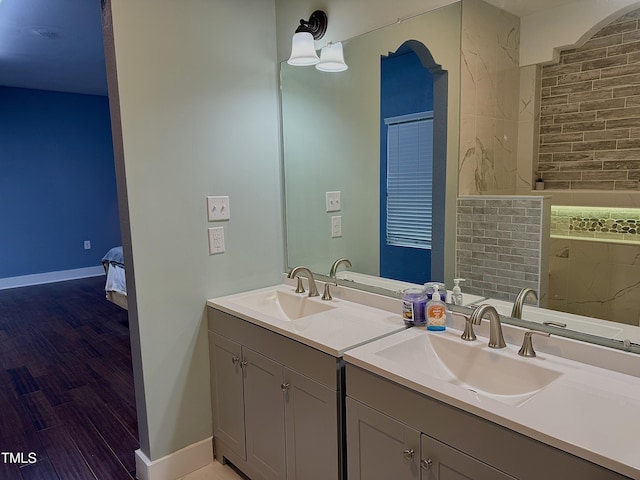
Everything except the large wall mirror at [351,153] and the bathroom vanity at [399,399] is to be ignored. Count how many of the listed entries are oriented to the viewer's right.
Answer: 0

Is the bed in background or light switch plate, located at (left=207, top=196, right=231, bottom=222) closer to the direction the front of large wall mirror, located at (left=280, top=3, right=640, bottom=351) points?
the light switch plate

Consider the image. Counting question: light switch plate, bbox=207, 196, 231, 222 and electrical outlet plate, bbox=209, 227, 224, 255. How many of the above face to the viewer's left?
0

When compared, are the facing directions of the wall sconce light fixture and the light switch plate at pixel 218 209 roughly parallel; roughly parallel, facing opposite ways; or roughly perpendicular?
roughly perpendicular

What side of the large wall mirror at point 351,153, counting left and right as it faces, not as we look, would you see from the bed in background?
right

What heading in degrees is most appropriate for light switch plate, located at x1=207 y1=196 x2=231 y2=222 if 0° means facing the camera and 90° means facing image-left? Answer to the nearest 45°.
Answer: approximately 315°

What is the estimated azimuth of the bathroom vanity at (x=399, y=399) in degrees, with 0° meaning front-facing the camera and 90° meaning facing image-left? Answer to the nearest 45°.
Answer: approximately 45°
